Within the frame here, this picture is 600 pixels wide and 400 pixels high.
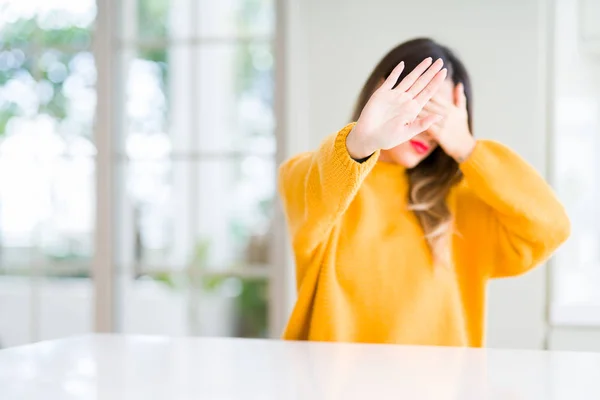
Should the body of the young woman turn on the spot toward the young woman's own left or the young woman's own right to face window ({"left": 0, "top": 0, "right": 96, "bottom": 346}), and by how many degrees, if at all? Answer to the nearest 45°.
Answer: approximately 135° to the young woman's own right

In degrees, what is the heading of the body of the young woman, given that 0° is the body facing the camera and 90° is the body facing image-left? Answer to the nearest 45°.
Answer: approximately 0°

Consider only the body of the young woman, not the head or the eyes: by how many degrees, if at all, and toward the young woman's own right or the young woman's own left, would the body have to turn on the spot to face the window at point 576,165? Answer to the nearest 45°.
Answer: approximately 180°

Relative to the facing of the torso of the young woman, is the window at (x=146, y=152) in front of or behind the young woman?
behind
